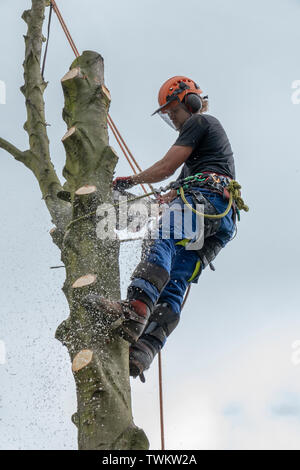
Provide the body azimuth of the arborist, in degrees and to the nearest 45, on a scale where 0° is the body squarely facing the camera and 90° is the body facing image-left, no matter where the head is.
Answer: approximately 90°
